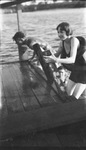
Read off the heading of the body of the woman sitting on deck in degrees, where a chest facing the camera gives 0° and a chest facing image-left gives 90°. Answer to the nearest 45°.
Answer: approximately 45°

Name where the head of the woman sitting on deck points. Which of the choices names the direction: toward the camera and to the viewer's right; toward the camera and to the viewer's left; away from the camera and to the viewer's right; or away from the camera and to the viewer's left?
toward the camera and to the viewer's left
